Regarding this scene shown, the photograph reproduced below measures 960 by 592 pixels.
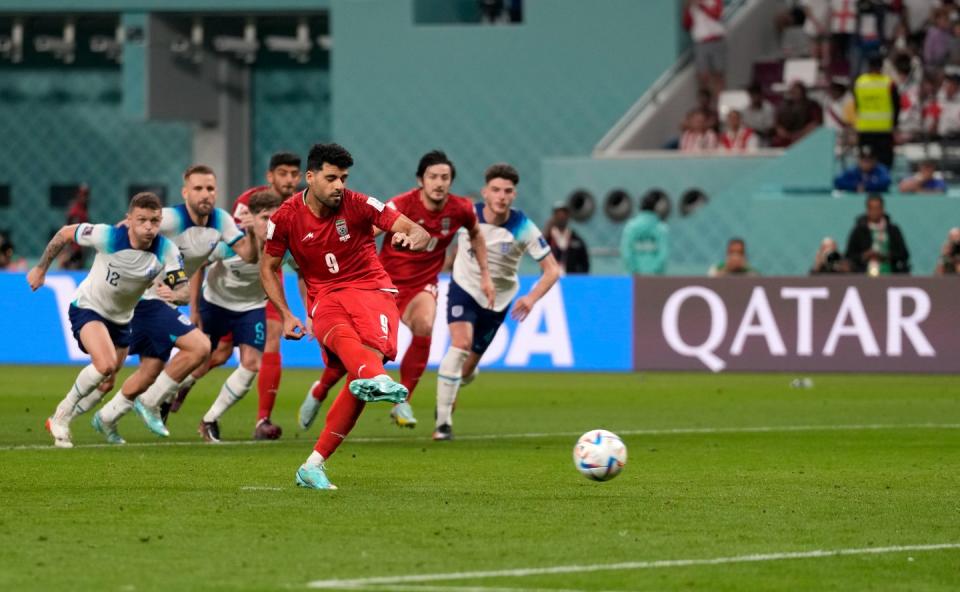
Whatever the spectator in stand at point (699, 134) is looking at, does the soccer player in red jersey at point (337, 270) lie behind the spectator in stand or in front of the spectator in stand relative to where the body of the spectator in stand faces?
in front

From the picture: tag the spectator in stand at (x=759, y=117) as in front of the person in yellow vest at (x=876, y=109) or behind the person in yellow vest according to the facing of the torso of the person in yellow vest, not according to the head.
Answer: in front

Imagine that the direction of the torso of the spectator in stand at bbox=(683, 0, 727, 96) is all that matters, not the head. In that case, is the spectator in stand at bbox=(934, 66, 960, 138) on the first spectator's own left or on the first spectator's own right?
on the first spectator's own left

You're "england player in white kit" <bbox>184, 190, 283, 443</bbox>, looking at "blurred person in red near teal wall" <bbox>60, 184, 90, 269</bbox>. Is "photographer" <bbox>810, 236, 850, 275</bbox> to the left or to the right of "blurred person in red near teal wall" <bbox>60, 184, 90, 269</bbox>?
right

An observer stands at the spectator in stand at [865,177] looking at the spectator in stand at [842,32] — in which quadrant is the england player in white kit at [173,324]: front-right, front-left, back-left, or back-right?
back-left

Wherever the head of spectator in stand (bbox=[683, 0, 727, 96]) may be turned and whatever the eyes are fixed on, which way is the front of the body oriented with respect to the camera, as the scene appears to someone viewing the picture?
toward the camera

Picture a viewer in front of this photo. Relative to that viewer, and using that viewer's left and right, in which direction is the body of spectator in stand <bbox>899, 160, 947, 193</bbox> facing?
facing the viewer

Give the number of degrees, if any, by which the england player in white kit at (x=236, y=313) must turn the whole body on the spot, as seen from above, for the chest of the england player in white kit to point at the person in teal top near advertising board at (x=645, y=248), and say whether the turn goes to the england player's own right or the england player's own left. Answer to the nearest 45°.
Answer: approximately 90° to the england player's own left

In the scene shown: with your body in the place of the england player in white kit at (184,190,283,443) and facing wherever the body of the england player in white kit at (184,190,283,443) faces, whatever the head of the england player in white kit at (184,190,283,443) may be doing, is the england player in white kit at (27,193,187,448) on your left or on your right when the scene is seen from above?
on your right

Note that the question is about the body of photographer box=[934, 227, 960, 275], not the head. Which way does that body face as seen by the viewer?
toward the camera

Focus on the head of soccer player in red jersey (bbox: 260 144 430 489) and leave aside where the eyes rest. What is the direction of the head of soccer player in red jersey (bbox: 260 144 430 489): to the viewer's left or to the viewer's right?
to the viewer's right

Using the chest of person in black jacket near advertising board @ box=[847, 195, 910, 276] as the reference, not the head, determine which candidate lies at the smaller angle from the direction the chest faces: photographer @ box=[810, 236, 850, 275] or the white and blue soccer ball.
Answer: the white and blue soccer ball

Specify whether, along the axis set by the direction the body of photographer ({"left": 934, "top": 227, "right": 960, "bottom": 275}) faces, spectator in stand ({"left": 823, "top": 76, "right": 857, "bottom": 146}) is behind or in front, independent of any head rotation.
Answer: behind

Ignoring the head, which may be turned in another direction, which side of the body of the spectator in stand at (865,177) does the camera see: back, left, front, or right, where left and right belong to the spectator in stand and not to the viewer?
front

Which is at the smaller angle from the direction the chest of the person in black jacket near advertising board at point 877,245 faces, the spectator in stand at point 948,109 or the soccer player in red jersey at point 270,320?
the soccer player in red jersey
